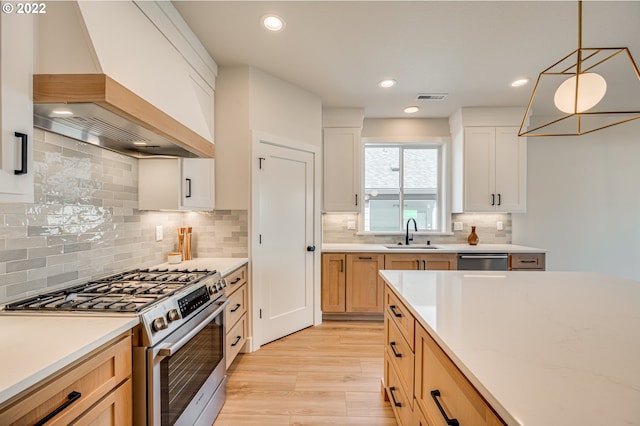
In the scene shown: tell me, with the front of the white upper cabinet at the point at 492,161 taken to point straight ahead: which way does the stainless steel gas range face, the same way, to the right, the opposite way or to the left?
to the left

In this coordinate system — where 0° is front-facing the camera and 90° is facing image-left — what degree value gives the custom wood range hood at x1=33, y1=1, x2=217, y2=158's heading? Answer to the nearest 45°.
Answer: approximately 315°

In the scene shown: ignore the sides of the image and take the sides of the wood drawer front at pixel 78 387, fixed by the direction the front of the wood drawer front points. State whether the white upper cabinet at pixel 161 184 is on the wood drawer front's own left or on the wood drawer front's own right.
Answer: on the wood drawer front's own left

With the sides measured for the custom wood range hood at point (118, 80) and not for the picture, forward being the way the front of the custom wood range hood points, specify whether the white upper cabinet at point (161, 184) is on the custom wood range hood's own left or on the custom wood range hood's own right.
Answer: on the custom wood range hood's own left

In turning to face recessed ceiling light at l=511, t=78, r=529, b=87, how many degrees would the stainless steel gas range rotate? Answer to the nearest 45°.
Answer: approximately 45° to its left

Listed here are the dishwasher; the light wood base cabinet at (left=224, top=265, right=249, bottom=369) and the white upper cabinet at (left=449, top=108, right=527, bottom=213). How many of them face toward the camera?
2

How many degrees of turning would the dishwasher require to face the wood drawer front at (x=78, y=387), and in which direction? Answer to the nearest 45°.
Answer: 0° — it already faces it

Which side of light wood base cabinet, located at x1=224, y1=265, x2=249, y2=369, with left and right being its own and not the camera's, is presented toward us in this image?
right

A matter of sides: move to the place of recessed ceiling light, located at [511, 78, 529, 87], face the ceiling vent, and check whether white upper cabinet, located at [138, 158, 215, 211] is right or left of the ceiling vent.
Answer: left
